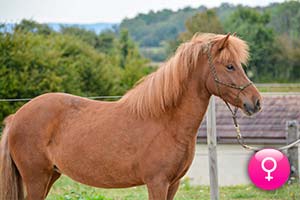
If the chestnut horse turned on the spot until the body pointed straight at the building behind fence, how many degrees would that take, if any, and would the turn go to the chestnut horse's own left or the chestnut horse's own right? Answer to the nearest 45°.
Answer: approximately 90° to the chestnut horse's own left

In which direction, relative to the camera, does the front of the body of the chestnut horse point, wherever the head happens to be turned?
to the viewer's right

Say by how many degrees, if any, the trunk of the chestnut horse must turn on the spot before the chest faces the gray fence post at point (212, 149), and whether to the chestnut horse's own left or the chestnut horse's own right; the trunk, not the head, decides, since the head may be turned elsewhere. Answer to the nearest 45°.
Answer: approximately 45° to the chestnut horse's own left

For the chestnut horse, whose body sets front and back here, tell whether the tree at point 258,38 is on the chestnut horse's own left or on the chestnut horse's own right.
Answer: on the chestnut horse's own left
